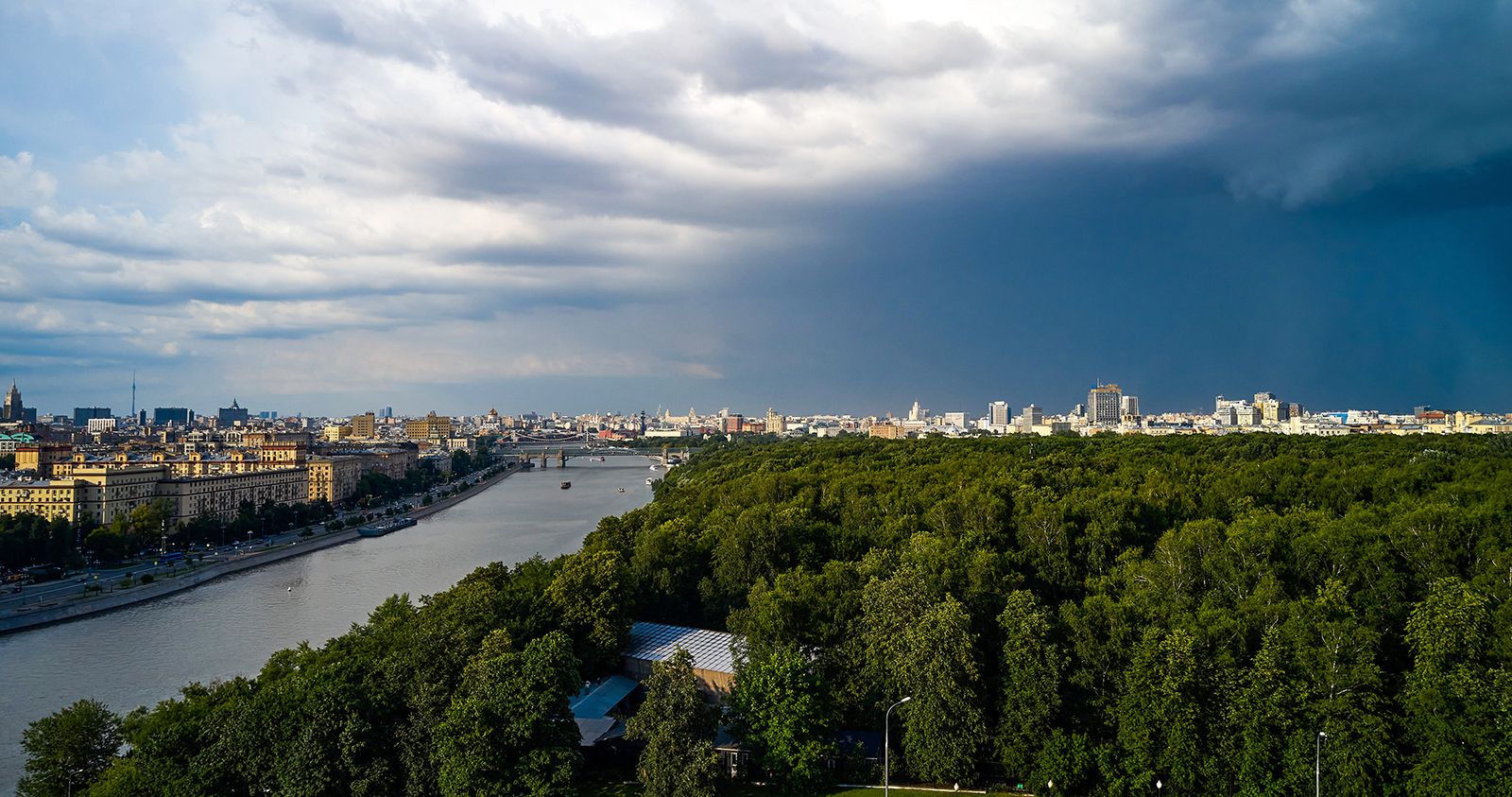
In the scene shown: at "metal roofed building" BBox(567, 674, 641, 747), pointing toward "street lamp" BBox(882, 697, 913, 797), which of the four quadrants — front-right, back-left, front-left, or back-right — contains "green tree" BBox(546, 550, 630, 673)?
back-left

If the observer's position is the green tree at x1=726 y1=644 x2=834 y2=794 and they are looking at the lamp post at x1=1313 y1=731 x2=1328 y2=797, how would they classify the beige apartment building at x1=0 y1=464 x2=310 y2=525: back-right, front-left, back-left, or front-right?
back-left

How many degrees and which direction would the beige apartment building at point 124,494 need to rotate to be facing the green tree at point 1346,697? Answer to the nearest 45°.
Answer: approximately 45° to its right

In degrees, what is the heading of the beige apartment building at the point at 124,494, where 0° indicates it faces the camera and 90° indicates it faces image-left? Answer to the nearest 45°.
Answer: approximately 315°

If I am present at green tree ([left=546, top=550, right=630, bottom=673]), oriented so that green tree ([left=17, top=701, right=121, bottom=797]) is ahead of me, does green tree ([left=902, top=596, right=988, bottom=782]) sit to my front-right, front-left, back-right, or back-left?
back-left
